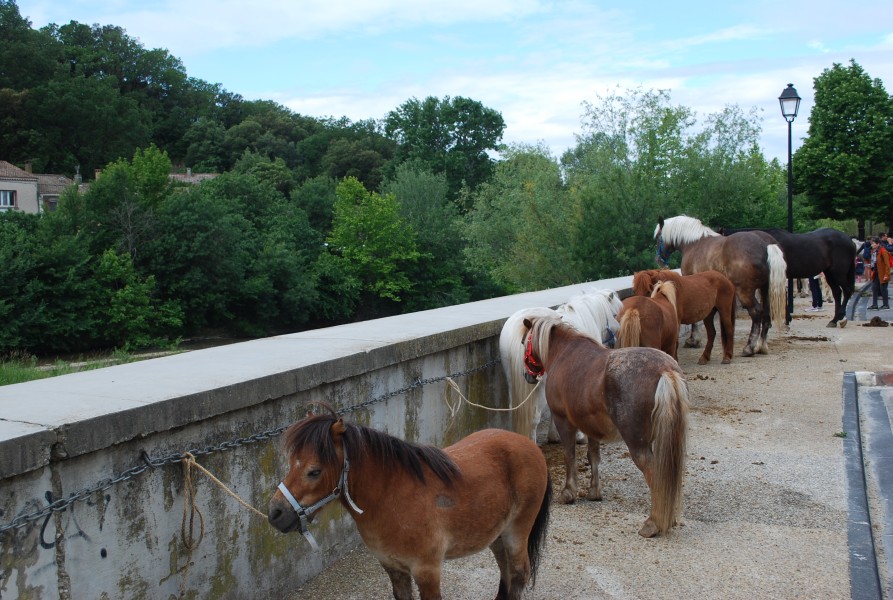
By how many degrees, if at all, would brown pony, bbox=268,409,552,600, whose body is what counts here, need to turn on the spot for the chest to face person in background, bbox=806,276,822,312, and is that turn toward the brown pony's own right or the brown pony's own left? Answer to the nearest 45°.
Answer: approximately 180°

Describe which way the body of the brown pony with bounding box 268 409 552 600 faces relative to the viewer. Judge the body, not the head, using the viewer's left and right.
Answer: facing the viewer and to the left of the viewer

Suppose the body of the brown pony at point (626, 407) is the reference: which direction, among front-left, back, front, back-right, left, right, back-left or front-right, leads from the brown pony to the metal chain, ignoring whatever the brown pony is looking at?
left

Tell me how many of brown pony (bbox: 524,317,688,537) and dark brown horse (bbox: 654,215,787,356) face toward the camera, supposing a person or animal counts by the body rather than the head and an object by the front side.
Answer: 0

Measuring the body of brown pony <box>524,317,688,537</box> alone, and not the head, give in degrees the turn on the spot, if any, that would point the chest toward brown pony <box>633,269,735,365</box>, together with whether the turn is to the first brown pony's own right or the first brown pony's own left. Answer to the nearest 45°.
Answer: approximately 45° to the first brown pony's own right

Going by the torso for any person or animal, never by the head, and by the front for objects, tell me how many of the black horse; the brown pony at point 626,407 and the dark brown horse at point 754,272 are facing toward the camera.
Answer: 0

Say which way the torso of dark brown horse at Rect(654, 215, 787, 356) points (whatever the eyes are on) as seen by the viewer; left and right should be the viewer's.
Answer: facing away from the viewer and to the left of the viewer

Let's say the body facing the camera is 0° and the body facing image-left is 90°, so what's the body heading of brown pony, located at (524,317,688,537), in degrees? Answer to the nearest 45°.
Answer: approximately 135°

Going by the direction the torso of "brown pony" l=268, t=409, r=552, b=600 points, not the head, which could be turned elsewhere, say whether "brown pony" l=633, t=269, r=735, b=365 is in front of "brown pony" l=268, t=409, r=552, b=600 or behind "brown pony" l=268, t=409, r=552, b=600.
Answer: behind

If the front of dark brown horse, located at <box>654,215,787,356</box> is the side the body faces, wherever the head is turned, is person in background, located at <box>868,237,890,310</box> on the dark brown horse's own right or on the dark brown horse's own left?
on the dark brown horse's own right

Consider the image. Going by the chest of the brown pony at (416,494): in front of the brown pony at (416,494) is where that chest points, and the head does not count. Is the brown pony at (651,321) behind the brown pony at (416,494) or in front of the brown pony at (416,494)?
behind

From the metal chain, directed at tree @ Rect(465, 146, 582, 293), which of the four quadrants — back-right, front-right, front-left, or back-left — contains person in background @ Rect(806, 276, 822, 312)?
front-right

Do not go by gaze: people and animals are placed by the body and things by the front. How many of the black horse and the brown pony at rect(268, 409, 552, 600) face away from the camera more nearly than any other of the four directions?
0
